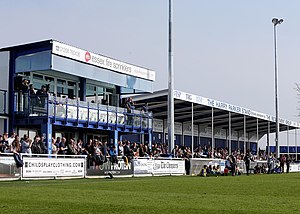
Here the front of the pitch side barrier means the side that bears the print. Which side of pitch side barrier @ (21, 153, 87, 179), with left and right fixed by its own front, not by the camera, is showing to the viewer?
front

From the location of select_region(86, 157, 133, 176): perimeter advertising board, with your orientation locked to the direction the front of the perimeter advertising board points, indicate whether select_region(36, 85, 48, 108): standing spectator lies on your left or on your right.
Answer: on your right

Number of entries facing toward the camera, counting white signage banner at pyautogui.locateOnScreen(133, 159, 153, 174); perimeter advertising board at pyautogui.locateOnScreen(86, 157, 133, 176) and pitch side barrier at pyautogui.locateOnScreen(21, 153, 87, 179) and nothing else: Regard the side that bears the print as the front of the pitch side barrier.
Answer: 3

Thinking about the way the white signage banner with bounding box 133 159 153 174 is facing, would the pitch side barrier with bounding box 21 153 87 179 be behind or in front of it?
in front

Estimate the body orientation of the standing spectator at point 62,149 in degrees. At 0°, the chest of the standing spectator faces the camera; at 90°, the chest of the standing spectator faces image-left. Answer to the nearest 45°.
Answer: approximately 315°

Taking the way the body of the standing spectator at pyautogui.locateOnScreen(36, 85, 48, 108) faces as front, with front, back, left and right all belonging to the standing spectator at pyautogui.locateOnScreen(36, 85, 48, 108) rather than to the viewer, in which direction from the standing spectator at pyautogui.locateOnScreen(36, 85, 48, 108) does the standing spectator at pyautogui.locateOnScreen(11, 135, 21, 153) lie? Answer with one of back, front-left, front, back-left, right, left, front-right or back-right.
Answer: front-right

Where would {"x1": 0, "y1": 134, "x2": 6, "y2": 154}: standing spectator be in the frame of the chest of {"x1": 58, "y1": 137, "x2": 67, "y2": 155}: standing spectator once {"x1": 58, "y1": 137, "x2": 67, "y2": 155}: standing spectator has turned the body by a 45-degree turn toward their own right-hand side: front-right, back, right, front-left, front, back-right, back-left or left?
front-right

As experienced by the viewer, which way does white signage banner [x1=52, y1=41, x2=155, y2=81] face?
facing the viewer and to the right of the viewer

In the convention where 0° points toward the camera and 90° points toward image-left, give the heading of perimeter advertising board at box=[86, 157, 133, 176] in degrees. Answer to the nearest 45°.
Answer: approximately 0°

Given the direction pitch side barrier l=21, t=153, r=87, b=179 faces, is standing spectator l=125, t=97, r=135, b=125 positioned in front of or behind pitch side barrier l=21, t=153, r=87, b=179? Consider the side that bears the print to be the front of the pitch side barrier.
behind

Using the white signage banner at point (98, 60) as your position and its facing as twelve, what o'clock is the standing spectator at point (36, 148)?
The standing spectator is roughly at 2 o'clock from the white signage banner.

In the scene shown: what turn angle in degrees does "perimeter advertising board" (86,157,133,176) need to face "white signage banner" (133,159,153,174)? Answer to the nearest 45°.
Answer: approximately 135° to its left

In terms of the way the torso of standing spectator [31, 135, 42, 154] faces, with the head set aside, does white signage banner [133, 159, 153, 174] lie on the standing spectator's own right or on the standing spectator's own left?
on the standing spectator's own left

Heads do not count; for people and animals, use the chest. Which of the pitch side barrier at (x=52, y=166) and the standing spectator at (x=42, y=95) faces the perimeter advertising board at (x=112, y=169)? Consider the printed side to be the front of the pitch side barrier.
the standing spectator

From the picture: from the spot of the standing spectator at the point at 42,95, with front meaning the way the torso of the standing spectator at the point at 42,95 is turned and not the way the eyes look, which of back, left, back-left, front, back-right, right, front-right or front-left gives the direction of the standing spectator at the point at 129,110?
left

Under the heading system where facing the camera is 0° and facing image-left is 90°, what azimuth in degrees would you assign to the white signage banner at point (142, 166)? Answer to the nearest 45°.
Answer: approximately 0°

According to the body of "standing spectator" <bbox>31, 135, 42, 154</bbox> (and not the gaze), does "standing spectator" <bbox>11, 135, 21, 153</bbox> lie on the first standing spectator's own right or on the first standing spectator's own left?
on the first standing spectator's own right
